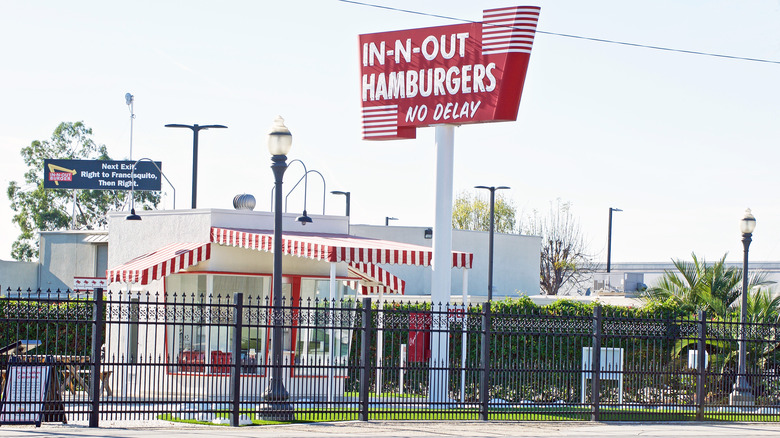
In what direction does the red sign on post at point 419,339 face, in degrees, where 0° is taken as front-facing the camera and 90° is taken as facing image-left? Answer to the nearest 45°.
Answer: approximately 0°

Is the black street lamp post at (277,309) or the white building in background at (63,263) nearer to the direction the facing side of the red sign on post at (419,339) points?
the black street lamp post

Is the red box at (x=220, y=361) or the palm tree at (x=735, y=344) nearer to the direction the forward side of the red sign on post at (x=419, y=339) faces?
the red box

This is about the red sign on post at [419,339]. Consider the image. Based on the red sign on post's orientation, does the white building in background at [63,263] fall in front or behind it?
behind
